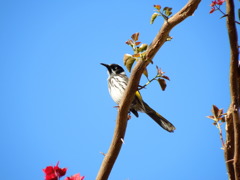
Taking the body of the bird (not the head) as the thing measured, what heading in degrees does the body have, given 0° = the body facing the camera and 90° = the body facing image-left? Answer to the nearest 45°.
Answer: approximately 90°
